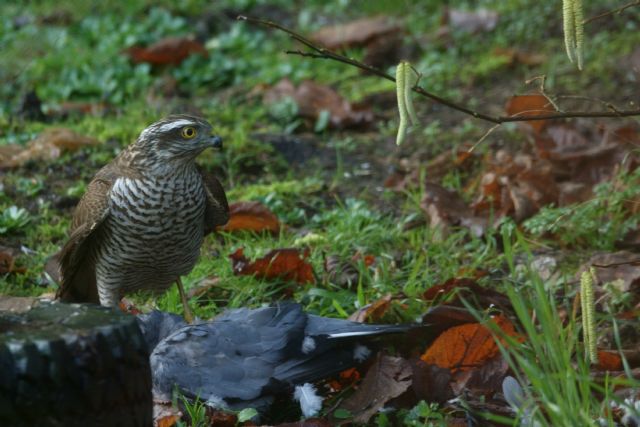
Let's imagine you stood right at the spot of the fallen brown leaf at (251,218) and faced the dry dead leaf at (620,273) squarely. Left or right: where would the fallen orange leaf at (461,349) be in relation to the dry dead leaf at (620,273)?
right

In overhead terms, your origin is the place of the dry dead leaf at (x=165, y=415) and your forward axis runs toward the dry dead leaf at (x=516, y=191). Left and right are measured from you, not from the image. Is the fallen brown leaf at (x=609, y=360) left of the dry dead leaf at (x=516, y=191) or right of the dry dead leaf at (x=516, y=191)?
right

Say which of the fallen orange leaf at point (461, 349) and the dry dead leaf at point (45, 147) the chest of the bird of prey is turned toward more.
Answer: the fallen orange leaf

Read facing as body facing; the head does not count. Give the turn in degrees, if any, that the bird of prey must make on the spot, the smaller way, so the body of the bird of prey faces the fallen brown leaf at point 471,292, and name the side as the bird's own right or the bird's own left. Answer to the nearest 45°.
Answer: approximately 45° to the bird's own left

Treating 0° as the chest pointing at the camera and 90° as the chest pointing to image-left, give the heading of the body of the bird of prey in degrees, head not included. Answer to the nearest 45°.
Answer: approximately 315°

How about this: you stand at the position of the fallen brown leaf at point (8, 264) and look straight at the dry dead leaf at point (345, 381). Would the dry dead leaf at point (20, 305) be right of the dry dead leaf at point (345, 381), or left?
right

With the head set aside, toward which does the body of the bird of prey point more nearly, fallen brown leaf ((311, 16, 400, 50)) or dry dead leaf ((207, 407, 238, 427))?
the dry dead leaf

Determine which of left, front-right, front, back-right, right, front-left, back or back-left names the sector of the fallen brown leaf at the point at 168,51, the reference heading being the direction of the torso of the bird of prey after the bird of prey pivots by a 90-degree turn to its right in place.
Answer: back-right

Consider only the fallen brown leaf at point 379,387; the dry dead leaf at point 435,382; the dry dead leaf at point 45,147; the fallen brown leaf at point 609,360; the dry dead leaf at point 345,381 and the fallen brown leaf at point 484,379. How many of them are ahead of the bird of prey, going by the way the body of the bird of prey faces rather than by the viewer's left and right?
5

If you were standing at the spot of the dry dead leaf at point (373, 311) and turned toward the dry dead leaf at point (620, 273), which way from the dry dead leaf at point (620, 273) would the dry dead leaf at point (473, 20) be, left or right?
left

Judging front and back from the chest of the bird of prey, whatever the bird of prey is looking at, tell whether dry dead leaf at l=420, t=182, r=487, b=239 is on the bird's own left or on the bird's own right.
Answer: on the bird's own left
